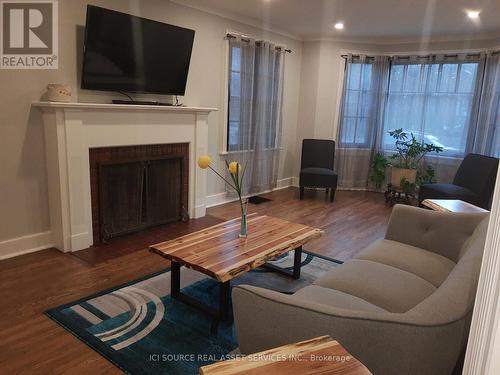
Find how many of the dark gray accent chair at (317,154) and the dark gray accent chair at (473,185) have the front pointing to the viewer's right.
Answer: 0

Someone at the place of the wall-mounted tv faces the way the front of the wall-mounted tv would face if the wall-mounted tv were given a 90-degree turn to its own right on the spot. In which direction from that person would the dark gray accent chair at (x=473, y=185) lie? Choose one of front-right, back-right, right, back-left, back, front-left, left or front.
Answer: back-left

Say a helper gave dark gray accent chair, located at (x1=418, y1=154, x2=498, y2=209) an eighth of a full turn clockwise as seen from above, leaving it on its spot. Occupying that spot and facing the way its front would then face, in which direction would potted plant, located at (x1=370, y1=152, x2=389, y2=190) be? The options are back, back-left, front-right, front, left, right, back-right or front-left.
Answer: front-right

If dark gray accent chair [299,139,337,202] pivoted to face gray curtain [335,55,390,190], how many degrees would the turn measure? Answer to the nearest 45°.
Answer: approximately 135° to its left

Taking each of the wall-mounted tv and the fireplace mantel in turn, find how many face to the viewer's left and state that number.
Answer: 0

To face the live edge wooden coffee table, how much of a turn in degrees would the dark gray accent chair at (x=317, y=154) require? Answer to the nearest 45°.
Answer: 0° — it already faces it

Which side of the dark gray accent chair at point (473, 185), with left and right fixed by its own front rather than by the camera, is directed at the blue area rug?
front

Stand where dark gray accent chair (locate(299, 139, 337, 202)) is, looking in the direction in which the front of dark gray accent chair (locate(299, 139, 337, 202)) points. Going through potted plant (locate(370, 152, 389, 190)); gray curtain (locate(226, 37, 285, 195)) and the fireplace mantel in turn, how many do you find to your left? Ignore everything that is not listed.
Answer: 1

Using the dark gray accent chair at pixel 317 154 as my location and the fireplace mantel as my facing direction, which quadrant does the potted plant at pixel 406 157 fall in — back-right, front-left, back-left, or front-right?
back-left

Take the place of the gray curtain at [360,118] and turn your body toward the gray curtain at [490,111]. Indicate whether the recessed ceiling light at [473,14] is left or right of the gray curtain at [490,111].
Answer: right

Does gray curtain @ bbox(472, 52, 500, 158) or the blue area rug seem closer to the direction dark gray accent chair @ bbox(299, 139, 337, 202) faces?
the blue area rug

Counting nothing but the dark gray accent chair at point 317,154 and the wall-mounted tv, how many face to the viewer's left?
0

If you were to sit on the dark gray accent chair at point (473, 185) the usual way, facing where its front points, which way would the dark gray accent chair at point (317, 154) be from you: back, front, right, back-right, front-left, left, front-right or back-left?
front-right

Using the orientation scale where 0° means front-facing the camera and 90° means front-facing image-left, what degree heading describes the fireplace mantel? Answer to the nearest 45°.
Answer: approximately 315°

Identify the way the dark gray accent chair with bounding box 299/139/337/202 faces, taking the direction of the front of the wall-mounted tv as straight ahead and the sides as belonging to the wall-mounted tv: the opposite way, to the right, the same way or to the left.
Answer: to the right
